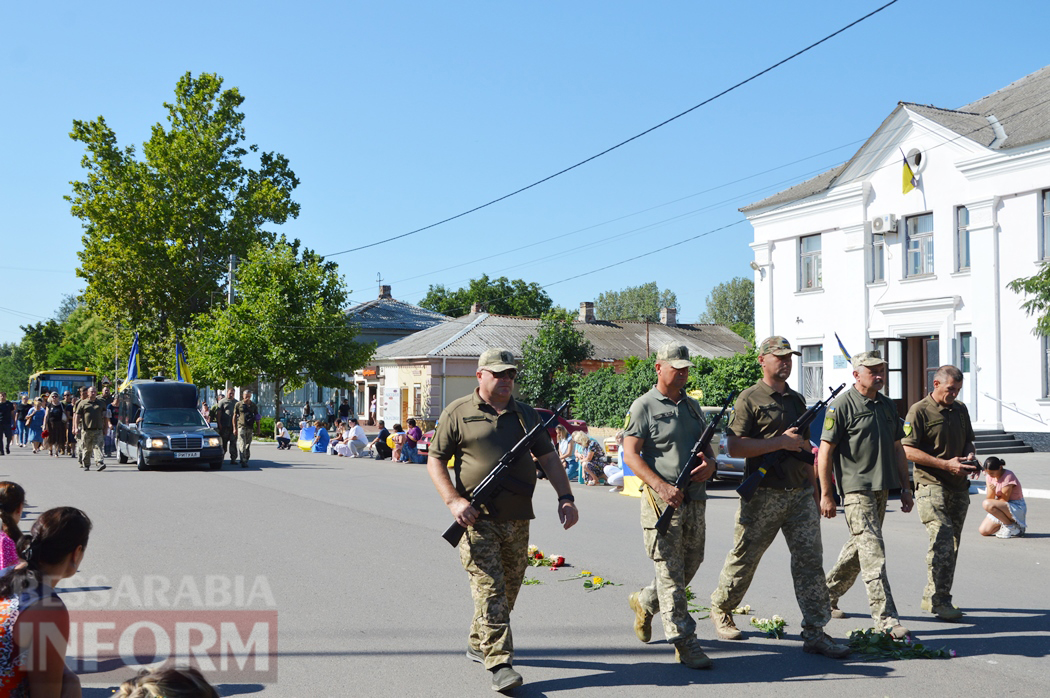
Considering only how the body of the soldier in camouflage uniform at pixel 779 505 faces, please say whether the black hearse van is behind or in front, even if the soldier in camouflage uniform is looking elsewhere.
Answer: behind

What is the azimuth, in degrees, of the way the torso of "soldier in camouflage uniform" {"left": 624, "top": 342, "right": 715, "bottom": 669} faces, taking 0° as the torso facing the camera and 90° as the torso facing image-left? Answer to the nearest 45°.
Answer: approximately 315°

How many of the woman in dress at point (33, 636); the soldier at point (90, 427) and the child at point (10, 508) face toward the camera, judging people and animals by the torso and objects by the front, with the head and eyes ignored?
1

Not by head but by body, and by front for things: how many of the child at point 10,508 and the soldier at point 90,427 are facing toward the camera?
1
